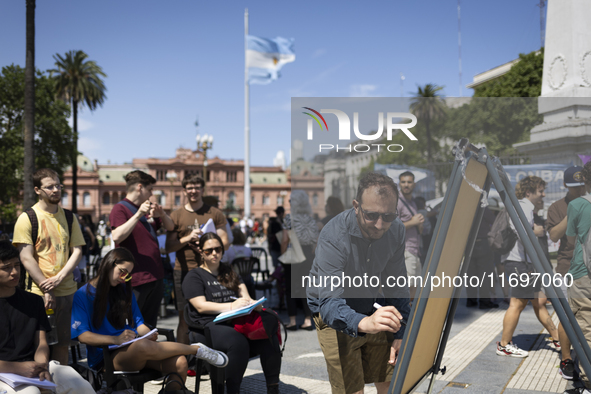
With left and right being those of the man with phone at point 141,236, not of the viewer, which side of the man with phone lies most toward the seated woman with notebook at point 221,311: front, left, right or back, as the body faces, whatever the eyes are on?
front

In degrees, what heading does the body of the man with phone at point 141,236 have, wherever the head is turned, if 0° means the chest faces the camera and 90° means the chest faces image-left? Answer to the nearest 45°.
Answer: approximately 315°

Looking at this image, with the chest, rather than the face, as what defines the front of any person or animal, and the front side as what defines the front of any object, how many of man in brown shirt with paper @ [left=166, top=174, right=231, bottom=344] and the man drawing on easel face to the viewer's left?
0

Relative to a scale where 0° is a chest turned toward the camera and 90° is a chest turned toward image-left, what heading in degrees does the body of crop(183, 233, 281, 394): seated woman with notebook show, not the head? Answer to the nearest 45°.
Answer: approximately 315°

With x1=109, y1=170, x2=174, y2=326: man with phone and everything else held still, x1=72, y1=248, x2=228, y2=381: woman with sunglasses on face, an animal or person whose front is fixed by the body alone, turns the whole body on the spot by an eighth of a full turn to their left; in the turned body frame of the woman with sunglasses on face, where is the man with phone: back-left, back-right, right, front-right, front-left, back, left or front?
left

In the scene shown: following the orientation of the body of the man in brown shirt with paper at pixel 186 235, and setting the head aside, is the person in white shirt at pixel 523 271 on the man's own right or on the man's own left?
on the man's own left

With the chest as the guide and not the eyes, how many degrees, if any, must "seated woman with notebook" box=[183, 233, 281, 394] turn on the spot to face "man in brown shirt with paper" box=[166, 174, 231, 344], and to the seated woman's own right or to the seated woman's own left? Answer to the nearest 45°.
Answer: approximately 135° to the seated woman's own left

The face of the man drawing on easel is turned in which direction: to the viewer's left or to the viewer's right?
to the viewer's right

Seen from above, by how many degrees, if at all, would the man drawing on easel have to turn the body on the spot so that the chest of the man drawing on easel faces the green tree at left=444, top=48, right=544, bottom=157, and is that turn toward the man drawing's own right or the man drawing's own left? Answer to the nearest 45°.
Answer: approximately 90° to the man drawing's own left

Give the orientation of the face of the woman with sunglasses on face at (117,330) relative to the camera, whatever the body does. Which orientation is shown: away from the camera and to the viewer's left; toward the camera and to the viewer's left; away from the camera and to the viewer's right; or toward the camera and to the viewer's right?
toward the camera and to the viewer's right

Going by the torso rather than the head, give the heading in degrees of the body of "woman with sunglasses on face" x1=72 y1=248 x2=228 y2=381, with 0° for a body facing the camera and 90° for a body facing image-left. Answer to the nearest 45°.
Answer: approximately 315°

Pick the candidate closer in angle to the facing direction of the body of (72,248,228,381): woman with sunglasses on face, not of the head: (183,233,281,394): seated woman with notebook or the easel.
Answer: the easel
